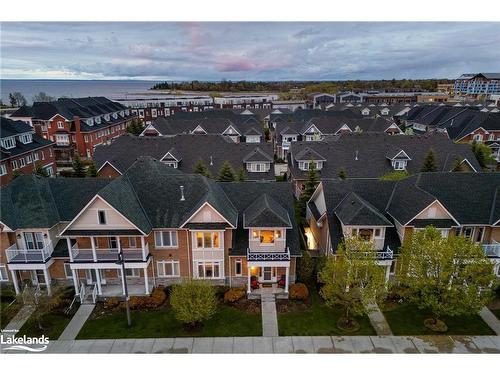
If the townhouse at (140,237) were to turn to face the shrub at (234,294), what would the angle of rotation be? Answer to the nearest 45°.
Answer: approximately 45° to its left

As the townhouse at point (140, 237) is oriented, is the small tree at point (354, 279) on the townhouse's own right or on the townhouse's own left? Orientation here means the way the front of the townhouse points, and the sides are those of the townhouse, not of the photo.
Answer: on the townhouse's own left

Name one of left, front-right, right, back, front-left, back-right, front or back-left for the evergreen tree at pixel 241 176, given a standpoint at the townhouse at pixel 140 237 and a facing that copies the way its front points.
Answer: back-left

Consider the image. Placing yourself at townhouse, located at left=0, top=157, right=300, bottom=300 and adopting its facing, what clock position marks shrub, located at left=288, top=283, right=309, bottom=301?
The shrub is roughly at 10 o'clock from the townhouse.

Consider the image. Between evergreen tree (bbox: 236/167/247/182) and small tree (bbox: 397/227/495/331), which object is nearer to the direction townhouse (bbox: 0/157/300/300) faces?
the small tree

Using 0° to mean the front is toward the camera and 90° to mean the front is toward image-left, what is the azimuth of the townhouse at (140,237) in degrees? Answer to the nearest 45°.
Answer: approximately 0°
